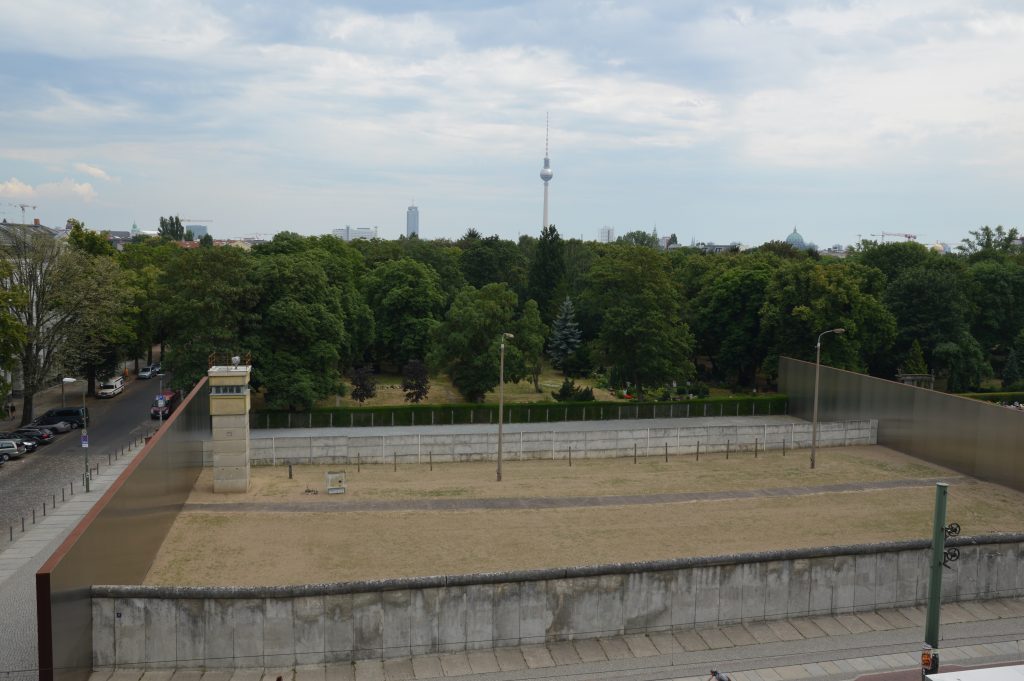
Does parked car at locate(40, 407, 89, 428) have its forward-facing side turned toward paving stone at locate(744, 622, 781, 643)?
no

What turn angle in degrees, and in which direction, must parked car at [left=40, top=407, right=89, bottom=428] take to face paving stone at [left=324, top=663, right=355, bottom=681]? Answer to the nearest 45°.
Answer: approximately 90° to its left

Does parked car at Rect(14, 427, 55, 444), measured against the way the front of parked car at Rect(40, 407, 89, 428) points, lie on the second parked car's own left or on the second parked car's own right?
on the second parked car's own left

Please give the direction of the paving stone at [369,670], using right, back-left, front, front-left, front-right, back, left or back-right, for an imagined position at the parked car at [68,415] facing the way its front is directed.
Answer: left

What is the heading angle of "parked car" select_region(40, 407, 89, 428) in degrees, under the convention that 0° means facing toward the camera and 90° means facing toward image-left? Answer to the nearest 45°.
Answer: approximately 90°

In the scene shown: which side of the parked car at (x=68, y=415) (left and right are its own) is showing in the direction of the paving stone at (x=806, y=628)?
left

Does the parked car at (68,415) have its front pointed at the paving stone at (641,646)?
no

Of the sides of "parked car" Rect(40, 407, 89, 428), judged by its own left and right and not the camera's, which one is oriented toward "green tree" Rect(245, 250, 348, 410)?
back

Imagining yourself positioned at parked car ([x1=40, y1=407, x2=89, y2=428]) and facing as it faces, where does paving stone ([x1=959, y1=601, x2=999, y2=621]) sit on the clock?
The paving stone is roughly at 8 o'clock from the parked car.

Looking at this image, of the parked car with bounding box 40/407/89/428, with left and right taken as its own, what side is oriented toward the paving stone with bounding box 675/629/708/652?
left

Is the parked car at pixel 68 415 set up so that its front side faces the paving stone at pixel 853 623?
no

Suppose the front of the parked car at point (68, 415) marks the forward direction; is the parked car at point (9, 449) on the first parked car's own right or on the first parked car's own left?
on the first parked car's own left

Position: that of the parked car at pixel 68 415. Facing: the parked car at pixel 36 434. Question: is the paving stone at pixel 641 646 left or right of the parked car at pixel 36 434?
left
